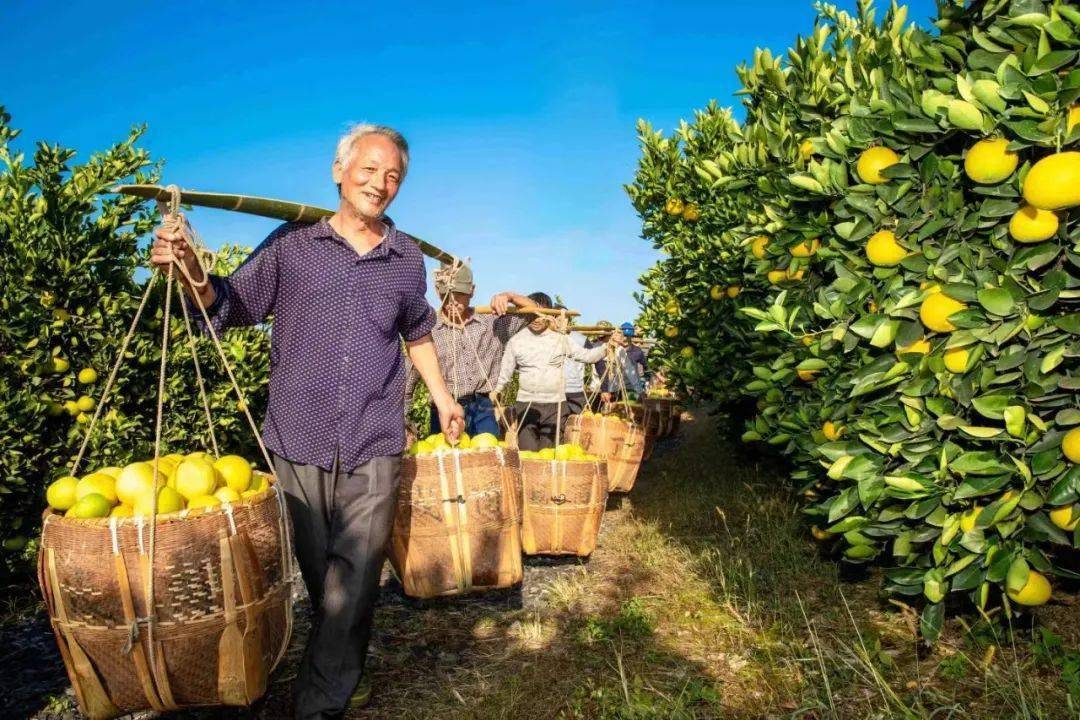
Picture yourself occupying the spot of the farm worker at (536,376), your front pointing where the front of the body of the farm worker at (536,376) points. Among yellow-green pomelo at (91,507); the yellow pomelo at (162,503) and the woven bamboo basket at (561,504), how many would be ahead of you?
3

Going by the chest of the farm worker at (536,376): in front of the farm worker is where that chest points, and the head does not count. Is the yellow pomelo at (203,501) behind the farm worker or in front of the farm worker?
in front

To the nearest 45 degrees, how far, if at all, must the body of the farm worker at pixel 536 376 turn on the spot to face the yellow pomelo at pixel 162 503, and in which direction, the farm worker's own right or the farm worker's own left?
0° — they already face it

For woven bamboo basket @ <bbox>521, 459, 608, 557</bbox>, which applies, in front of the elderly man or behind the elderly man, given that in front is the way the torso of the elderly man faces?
behind

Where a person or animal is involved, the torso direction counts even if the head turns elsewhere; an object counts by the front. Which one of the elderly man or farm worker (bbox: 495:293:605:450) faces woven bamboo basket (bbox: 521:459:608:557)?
the farm worker

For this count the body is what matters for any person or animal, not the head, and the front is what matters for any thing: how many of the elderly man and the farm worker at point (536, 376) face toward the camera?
2

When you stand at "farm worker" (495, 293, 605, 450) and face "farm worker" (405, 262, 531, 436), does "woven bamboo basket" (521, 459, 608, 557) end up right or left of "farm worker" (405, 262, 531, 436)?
left

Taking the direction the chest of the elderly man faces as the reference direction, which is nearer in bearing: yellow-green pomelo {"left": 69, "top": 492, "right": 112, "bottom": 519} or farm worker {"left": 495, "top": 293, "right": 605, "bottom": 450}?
the yellow-green pomelo

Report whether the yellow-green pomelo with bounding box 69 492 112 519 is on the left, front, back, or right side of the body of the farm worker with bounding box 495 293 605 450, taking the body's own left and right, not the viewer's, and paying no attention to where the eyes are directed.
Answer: front

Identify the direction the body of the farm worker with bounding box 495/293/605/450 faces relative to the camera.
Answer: toward the camera

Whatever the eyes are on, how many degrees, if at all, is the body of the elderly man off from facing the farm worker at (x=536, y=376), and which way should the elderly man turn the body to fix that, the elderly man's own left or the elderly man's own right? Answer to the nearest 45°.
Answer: approximately 135° to the elderly man's own left

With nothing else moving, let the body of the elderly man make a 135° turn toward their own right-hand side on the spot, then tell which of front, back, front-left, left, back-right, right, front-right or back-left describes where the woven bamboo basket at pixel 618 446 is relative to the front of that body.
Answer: right

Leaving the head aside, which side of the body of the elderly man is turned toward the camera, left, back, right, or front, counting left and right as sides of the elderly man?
front

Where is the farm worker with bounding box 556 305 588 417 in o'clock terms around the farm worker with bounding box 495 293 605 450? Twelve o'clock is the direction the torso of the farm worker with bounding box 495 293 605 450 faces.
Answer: the farm worker with bounding box 556 305 588 417 is roughly at 7 o'clock from the farm worker with bounding box 495 293 605 450.

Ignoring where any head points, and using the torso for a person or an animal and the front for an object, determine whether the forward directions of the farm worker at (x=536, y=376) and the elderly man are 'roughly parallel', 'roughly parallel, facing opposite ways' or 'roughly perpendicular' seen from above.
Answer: roughly parallel

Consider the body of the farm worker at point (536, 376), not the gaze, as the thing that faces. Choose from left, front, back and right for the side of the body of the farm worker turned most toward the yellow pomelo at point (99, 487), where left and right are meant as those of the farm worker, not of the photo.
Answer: front

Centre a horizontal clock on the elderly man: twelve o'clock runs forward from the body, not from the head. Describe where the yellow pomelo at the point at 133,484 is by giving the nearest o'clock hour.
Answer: The yellow pomelo is roughly at 2 o'clock from the elderly man.
